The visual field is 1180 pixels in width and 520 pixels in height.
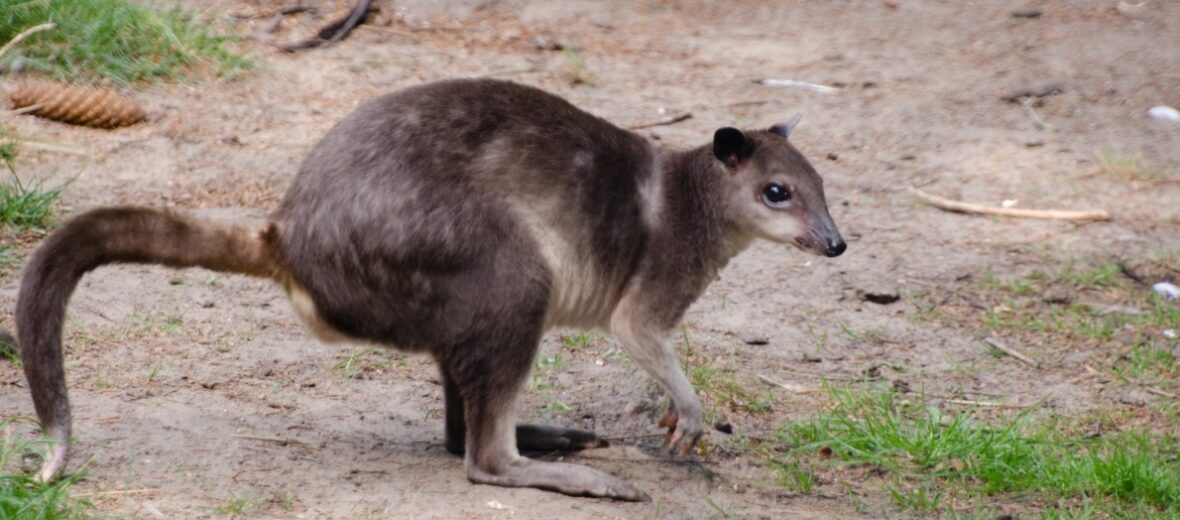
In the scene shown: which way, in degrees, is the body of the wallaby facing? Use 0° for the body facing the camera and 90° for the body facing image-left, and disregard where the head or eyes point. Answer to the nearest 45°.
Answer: approximately 270°

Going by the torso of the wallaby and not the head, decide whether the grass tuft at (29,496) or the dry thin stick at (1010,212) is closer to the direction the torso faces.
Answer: the dry thin stick

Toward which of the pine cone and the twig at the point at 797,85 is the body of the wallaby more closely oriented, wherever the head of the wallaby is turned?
the twig

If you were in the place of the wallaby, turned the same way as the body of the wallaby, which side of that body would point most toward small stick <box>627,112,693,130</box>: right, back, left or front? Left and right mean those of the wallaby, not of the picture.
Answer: left

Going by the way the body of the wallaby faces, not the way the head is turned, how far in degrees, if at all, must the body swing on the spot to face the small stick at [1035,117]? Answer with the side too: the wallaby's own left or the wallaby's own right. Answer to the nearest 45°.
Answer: approximately 45° to the wallaby's own left

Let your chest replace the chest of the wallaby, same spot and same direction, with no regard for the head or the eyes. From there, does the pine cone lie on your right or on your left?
on your left

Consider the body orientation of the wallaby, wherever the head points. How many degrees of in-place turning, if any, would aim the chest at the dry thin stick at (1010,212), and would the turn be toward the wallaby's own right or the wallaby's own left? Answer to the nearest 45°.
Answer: approximately 45° to the wallaby's own left

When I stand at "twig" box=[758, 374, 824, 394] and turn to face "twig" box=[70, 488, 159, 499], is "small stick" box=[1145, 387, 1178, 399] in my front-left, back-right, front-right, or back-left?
back-left
